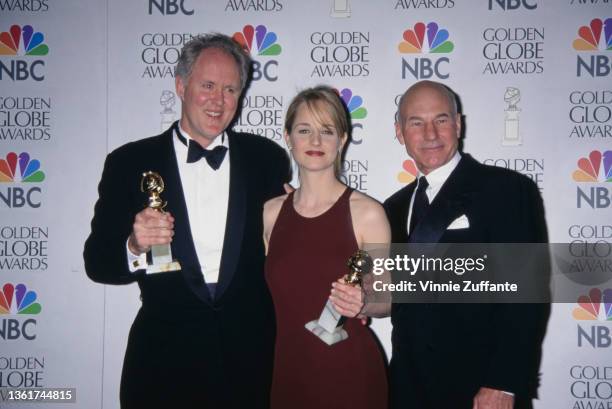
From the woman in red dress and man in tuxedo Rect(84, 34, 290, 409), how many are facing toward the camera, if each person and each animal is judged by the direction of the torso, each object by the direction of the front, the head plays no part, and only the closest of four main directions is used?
2

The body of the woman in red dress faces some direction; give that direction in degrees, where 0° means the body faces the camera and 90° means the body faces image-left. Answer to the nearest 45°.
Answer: approximately 0°

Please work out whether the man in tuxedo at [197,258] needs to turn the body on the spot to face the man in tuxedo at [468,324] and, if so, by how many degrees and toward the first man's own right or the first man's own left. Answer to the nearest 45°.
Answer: approximately 90° to the first man's own left
